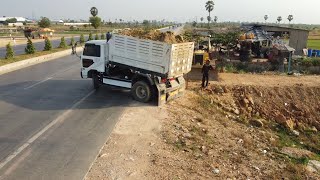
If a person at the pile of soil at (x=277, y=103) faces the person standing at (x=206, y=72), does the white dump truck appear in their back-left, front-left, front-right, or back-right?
front-left

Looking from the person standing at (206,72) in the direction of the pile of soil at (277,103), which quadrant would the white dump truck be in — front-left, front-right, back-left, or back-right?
back-right

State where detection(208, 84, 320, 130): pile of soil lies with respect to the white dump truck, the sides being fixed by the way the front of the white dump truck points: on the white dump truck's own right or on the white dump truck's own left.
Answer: on the white dump truck's own right

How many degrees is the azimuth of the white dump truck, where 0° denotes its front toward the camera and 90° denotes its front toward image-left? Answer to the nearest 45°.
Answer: approximately 135°

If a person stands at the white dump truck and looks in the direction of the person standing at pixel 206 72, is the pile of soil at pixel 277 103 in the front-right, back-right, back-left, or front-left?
front-right

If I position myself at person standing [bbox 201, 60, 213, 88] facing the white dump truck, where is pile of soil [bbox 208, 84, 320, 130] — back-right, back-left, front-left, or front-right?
back-left

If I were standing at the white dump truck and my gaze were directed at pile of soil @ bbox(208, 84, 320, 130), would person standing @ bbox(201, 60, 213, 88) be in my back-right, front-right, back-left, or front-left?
front-left
